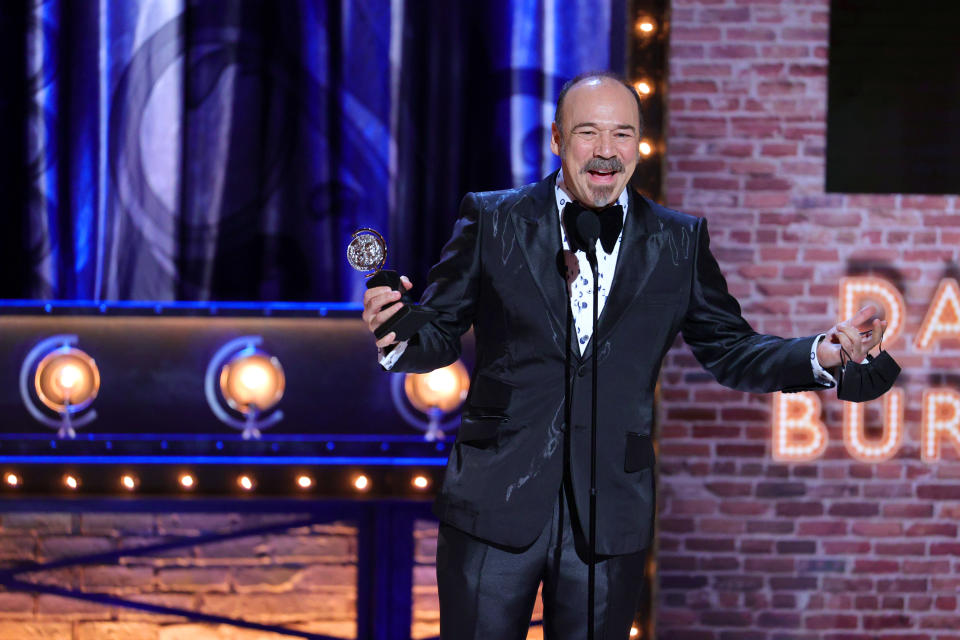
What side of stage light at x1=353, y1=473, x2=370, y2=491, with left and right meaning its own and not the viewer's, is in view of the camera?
front

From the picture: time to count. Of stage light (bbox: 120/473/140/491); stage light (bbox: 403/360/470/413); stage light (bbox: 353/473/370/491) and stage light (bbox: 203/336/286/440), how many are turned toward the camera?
4

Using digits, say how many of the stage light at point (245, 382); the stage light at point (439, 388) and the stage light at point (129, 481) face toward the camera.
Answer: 3

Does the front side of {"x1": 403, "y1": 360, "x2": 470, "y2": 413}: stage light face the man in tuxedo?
yes

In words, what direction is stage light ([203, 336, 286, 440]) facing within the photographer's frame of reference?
facing the viewer

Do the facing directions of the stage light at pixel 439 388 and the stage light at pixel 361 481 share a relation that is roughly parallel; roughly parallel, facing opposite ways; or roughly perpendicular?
roughly parallel

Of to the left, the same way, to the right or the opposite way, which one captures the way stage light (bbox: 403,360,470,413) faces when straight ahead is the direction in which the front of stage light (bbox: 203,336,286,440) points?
the same way

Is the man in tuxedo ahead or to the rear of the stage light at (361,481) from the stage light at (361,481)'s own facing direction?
ahead

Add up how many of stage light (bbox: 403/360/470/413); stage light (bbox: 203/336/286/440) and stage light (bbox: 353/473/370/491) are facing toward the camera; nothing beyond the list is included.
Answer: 3

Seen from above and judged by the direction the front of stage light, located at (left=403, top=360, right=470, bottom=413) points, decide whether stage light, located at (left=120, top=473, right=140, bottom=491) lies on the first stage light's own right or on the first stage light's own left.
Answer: on the first stage light's own right

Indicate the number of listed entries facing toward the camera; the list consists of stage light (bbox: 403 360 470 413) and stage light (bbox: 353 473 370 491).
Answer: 2

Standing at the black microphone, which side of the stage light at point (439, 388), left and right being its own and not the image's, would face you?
front

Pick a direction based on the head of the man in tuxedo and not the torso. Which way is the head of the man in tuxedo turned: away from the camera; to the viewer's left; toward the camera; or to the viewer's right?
toward the camera

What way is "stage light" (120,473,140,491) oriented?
toward the camera

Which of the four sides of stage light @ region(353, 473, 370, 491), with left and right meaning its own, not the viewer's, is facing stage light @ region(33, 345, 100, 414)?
right
